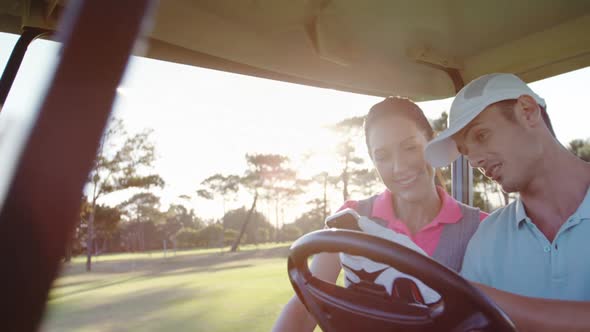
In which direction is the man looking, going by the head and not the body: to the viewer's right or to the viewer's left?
to the viewer's left

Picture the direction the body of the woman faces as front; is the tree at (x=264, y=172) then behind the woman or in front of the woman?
behind

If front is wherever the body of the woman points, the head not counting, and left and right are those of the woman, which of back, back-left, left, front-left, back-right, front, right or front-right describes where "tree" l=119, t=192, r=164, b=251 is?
back-right

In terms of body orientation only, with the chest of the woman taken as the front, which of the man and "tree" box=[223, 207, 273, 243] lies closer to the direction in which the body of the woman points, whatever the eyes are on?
the man

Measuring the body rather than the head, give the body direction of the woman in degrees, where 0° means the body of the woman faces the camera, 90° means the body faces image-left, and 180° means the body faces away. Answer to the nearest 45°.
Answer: approximately 0°

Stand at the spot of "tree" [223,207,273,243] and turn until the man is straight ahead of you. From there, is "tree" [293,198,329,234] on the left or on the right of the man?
left

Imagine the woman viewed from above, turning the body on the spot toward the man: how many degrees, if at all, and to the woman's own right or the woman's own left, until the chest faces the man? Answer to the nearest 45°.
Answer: approximately 45° to the woman's own left

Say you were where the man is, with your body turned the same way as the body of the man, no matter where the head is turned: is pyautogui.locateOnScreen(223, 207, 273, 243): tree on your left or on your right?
on your right

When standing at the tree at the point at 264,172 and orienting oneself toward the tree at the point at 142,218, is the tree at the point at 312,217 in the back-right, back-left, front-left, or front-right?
back-right
